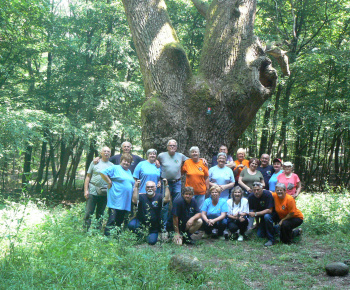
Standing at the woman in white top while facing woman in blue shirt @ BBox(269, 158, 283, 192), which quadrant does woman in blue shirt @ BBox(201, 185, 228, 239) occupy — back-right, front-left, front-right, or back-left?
back-left

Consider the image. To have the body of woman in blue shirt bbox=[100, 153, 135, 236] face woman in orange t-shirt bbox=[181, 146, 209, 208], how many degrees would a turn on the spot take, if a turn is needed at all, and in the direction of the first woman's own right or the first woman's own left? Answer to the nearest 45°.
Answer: approximately 45° to the first woman's own left

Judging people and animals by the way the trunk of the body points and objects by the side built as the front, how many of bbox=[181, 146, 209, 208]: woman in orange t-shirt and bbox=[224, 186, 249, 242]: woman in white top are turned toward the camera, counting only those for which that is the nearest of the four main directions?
2

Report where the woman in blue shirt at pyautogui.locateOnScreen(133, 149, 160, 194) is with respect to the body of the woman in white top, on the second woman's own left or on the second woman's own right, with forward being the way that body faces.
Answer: on the second woman's own right

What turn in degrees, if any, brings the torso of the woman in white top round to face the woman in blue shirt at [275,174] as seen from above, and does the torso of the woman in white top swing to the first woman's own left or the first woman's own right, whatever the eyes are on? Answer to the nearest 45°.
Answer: approximately 135° to the first woman's own left

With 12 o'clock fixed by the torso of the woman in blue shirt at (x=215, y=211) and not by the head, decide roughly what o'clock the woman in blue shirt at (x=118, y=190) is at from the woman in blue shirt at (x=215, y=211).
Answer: the woman in blue shirt at (x=118, y=190) is roughly at 2 o'clock from the woman in blue shirt at (x=215, y=211).

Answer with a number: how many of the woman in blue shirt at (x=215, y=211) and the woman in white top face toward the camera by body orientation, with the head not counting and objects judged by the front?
2
